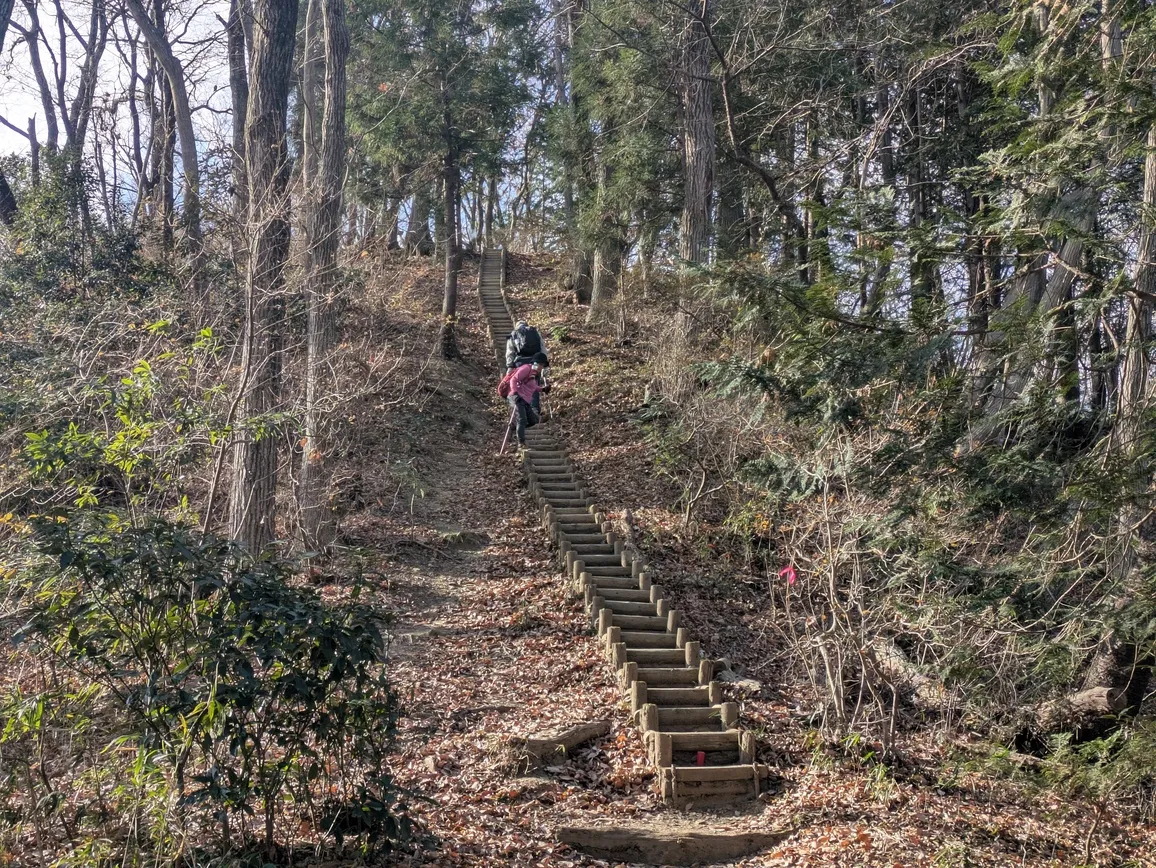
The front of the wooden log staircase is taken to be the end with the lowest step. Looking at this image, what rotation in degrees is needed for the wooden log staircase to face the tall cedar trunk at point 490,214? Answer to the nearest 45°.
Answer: approximately 180°

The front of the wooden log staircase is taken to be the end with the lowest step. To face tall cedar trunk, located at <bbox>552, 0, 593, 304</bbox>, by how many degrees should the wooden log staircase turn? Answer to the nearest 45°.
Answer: approximately 180°

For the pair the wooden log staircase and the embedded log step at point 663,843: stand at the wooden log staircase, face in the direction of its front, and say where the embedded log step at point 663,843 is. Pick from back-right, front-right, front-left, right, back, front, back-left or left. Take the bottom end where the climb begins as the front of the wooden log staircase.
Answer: front

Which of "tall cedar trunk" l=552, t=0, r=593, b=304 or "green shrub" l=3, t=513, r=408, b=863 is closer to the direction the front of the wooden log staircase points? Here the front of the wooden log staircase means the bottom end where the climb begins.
the green shrub

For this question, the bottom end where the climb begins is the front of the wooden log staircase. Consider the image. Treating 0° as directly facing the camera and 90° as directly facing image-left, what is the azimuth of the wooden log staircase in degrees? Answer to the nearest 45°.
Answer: approximately 0°

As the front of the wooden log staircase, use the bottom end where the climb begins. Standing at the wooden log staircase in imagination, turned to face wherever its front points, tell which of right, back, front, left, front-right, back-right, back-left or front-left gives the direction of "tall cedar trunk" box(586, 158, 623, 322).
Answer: back

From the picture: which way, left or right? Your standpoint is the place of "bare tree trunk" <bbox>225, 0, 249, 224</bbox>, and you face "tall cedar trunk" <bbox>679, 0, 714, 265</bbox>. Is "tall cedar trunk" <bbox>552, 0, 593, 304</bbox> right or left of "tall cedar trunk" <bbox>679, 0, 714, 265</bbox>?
left

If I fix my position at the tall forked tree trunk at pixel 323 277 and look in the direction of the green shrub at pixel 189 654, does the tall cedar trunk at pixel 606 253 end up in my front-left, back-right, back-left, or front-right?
back-left

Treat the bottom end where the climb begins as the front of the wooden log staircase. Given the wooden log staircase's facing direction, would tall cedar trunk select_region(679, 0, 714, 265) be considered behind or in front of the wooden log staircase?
behind
